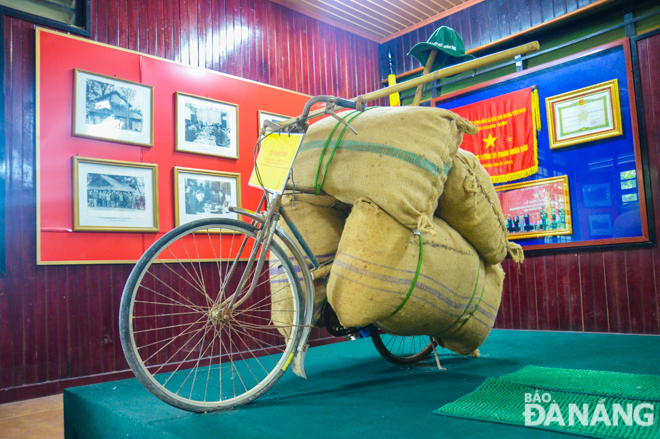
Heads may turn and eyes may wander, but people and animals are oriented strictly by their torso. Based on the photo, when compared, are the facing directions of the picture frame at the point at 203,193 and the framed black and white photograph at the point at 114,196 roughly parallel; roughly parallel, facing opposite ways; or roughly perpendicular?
roughly parallel

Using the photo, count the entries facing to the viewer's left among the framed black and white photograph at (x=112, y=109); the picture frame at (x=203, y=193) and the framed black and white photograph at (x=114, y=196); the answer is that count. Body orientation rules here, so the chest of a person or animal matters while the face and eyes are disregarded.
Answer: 0

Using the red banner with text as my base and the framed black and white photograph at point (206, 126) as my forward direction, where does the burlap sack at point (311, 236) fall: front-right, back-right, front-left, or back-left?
front-left

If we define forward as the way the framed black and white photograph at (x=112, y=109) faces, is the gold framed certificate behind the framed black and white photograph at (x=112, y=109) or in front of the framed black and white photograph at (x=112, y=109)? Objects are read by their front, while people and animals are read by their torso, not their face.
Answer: in front

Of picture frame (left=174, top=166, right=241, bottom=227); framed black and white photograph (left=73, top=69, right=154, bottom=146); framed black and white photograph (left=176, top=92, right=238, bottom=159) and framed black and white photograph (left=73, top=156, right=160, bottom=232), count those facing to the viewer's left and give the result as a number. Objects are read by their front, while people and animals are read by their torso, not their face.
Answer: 0

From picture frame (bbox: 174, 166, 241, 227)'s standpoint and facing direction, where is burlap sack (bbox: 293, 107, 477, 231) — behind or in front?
in front

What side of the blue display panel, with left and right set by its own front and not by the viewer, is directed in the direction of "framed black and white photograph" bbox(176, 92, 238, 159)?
front

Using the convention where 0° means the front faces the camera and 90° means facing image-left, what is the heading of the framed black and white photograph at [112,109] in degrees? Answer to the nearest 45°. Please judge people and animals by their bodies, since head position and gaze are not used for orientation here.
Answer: approximately 315°

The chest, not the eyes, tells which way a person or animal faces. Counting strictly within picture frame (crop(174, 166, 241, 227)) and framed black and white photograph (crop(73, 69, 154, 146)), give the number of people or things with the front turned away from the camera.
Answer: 0

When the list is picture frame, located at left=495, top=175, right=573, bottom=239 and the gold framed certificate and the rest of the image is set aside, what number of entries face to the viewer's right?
0

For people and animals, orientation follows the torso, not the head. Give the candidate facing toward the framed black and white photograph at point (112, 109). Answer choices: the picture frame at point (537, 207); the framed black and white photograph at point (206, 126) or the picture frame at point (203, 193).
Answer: the picture frame at point (537, 207)

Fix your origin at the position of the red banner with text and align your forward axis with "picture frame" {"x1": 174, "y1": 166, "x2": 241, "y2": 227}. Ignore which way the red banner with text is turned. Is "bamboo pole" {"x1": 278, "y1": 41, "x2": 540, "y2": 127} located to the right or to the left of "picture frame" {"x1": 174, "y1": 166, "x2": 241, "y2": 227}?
left

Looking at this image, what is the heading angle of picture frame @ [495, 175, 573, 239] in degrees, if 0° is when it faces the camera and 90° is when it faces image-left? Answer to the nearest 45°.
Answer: approximately 45°

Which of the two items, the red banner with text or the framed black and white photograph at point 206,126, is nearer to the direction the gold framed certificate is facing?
the framed black and white photograph

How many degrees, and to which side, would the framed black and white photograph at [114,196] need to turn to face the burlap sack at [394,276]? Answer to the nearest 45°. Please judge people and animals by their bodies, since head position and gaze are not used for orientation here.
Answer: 0° — it already faces it

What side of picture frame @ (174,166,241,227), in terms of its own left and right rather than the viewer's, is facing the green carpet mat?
front
